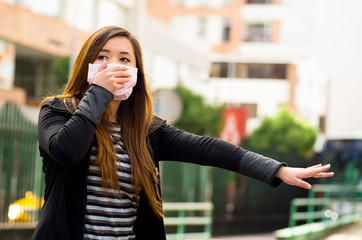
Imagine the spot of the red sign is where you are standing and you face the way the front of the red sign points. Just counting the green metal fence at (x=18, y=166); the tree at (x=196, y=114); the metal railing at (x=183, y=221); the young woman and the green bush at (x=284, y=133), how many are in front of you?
3

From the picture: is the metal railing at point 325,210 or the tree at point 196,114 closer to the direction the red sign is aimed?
the metal railing

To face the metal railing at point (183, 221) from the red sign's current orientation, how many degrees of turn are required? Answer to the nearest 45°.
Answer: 0° — it already faces it

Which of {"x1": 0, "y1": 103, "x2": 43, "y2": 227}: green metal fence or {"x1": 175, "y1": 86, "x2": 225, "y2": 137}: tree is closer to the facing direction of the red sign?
the green metal fence

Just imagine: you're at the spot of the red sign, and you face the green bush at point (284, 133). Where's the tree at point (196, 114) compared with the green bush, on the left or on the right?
left

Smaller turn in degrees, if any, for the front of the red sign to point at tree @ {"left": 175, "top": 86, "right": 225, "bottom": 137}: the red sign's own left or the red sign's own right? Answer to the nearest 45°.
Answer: approximately 135° to the red sign's own right

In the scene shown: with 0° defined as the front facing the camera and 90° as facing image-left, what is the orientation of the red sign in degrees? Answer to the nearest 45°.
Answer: approximately 0°

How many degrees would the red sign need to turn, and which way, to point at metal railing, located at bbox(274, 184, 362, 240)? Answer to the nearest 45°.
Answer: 0° — it already faces it

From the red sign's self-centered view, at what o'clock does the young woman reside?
The young woman is roughly at 12 o'clock from the red sign.
